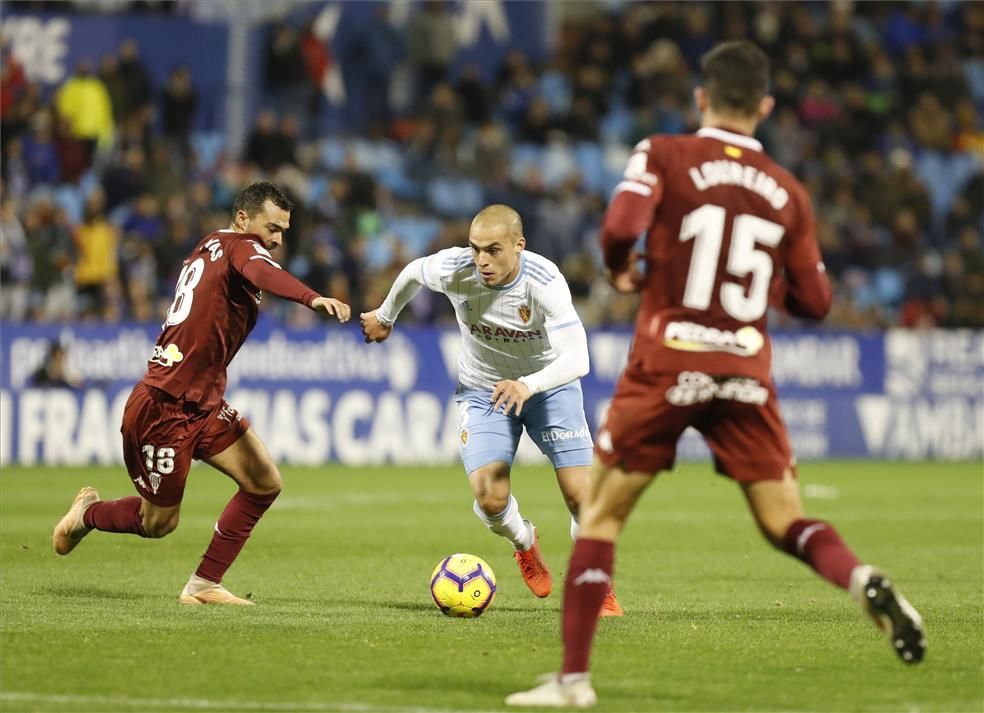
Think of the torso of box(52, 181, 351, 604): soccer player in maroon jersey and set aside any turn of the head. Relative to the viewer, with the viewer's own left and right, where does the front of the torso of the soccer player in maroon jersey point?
facing to the right of the viewer

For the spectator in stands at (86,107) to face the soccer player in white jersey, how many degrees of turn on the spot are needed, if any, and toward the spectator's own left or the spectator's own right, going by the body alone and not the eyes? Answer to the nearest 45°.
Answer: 0° — they already face them

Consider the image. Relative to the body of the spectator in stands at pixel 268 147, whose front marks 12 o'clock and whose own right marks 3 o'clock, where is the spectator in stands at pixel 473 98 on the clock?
the spectator in stands at pixel 473 98 is roughly at 8 o'clock from the spectator in stands at pixel 268 147.

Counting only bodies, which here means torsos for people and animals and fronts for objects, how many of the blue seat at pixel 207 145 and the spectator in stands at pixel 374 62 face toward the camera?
2
